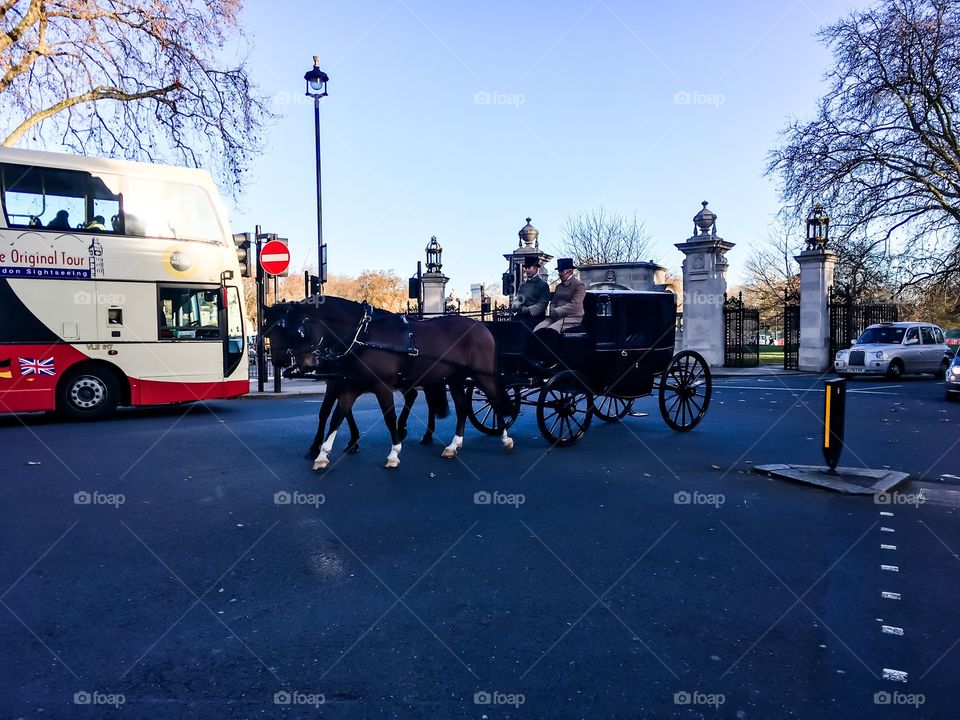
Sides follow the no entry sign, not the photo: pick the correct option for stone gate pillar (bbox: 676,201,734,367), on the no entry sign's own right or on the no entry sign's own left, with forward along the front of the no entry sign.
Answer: on the no entry sign's own left

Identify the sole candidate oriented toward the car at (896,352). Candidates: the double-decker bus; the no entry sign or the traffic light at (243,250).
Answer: the double-decker bus

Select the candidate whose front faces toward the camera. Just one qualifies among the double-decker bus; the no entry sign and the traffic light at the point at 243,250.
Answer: the no entry sign

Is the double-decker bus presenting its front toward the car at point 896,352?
yes

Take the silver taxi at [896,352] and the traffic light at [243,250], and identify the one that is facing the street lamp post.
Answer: the silver taxi

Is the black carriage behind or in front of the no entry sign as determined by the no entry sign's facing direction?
in front

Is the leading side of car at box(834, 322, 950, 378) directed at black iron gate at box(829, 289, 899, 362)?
no

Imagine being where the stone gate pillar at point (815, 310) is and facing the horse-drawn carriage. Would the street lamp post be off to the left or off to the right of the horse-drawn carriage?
right

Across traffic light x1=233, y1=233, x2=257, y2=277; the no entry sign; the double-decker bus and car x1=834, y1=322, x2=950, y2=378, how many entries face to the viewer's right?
1

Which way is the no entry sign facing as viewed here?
toward the camera

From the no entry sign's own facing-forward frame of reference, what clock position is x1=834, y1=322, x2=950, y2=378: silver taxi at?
The silver taxi is roughly at 9 o'clock from the no entry sign.

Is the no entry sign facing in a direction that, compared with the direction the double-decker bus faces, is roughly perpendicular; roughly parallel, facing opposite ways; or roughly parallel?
roughly perpendicular

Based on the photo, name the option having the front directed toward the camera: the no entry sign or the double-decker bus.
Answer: the no entry sign

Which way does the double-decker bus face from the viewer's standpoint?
to the viewer's right

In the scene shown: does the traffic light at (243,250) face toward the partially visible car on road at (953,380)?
no

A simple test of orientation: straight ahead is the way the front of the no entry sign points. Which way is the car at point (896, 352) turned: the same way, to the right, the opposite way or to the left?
to the right
